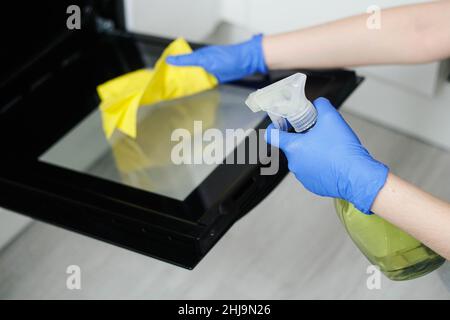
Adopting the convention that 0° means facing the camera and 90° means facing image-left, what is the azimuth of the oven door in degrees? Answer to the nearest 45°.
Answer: approximately 315°
